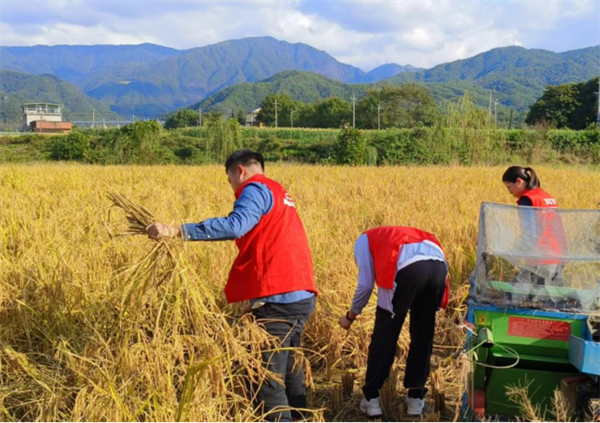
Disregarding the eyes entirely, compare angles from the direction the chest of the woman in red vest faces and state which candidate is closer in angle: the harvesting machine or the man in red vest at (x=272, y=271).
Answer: the man in red vest

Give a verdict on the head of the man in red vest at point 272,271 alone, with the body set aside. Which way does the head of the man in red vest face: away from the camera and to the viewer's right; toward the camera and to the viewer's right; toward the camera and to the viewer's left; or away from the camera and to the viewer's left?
away from the camera and to the viewer's left
